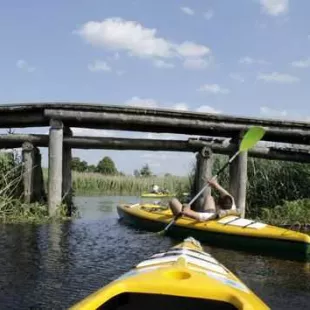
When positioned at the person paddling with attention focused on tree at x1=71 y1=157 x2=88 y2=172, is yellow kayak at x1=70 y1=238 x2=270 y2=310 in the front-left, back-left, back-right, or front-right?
back-left

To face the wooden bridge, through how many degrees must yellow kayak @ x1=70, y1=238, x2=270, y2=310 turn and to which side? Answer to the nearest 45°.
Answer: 0° — it already faces it

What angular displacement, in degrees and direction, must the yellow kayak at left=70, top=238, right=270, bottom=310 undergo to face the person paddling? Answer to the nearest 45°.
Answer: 0° — it already faces them

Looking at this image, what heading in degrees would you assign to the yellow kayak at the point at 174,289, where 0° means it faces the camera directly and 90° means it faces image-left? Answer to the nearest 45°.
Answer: approximately 180°

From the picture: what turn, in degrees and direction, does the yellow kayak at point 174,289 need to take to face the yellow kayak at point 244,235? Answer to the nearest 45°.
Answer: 0° — it already faces it

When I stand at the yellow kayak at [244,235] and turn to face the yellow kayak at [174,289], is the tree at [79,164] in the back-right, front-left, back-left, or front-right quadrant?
back-right
